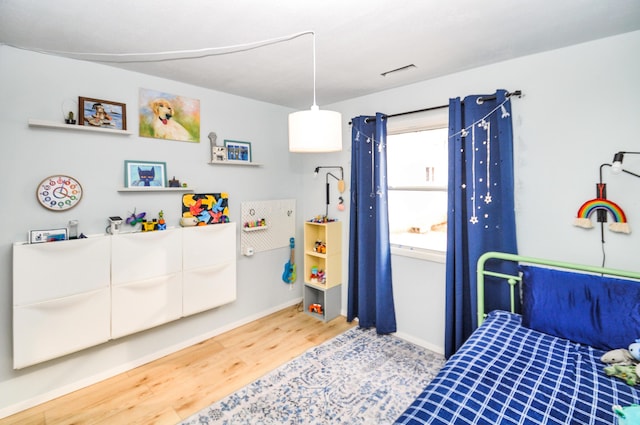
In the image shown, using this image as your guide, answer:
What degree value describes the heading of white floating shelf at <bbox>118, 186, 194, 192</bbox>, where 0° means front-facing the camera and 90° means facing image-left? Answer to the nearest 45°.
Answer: approximately 0°

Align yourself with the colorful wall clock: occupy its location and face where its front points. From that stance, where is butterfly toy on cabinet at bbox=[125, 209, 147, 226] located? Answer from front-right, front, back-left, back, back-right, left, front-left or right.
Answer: left

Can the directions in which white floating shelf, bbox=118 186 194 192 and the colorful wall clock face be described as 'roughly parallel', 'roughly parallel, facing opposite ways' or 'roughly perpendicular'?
roughly parallel

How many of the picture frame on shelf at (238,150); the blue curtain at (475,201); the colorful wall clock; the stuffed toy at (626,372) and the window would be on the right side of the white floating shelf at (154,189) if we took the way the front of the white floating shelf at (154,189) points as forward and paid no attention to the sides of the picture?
1

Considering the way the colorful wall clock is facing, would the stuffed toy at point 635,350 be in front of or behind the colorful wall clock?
in front

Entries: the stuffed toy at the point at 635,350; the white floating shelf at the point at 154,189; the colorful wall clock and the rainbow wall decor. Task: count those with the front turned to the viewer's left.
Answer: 1

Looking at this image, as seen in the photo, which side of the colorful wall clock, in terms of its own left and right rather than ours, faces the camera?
front

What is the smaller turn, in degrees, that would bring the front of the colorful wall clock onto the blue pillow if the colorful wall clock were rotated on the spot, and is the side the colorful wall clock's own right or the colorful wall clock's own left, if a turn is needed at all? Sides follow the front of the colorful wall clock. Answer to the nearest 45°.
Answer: approximately 45° to the colorful wall clock's own left
